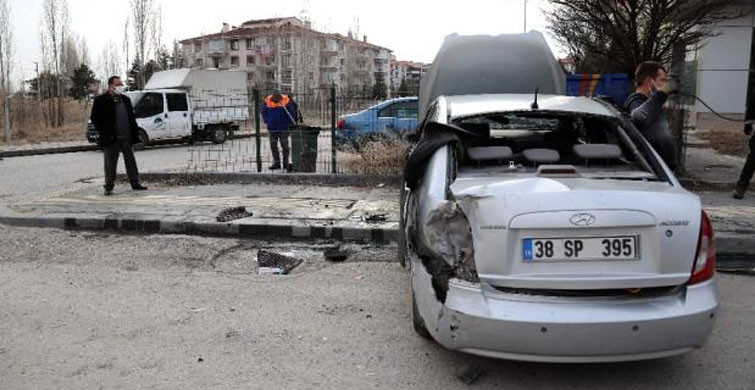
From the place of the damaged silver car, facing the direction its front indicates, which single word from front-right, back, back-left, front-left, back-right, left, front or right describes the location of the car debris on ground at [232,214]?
front-left

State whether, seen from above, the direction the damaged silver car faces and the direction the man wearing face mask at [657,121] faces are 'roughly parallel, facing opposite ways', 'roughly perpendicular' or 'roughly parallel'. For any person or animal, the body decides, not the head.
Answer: roughly perpendicular

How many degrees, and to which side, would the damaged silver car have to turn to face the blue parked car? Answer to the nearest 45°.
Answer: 0° — it already faces it

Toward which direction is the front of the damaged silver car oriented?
away from the camera
